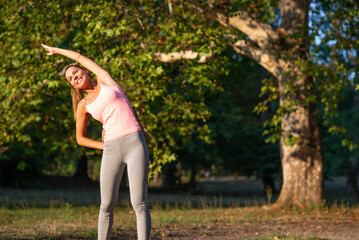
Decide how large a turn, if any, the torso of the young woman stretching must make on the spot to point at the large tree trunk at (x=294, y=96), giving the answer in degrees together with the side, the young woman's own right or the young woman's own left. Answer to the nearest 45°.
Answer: approximately 135° to the young woman's own left

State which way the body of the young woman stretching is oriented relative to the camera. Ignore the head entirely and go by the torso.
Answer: toward the camera
